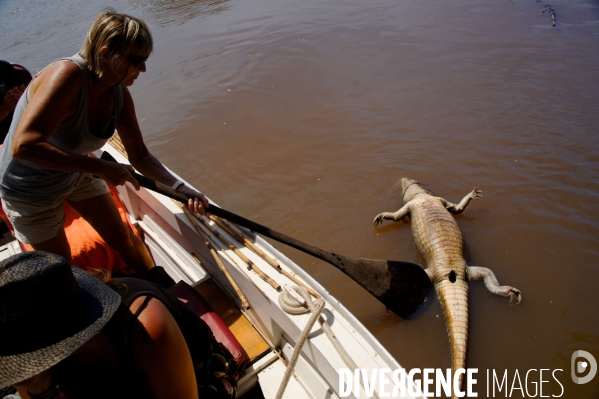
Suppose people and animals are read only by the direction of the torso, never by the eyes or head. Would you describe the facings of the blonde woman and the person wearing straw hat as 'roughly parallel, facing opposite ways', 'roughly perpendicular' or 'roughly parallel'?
roughly perpendicular

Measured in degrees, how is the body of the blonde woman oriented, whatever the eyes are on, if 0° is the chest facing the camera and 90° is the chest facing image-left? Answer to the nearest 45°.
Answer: approximately 315°

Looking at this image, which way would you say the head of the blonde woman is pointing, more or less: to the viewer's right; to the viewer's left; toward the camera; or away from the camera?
to the viewer's right

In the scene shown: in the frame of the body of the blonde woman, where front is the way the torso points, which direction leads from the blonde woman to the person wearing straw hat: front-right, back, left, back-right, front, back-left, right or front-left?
front-right

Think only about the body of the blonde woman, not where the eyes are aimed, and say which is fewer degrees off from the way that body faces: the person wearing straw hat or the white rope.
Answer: the white rope
